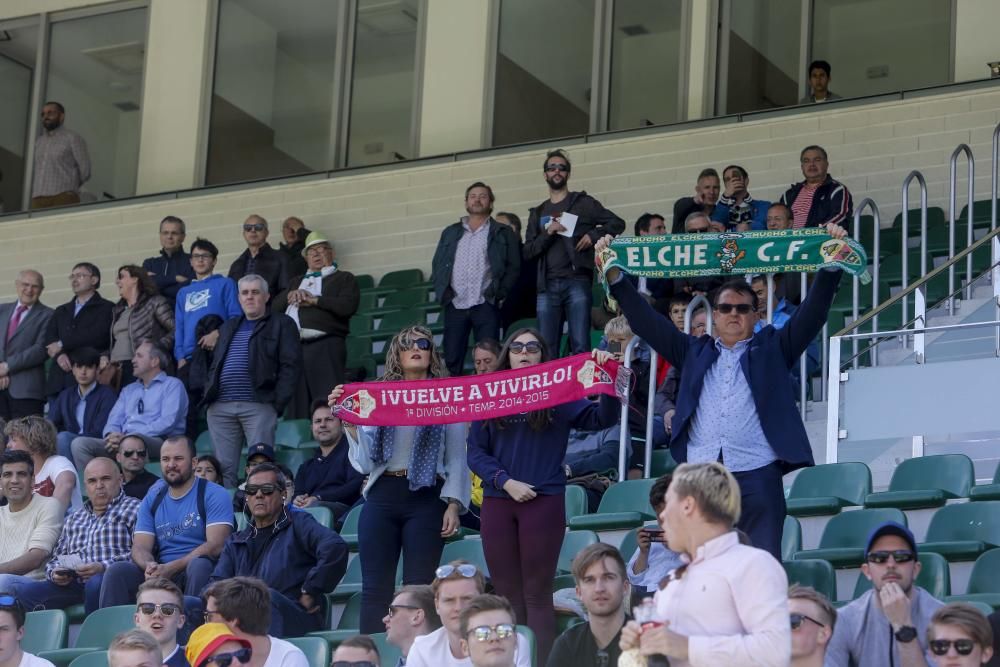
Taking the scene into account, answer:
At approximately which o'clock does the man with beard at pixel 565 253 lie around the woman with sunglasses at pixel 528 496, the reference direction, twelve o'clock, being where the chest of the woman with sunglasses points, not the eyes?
The man with beard is roughly at 6 o'clock from the woman with sunglasses.

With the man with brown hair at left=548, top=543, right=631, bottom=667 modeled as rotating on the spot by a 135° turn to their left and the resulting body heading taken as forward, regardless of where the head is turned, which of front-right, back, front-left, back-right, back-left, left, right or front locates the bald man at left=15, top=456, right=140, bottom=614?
left

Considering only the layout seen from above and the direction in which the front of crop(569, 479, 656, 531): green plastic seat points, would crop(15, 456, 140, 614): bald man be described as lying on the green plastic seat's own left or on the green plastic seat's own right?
on the green plastic seat's own right

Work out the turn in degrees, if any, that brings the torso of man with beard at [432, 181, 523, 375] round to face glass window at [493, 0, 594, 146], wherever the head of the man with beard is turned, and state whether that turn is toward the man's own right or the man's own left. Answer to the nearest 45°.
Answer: approximately 180°

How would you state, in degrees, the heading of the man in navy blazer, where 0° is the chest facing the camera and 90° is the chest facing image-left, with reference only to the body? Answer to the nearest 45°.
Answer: approximately 0°

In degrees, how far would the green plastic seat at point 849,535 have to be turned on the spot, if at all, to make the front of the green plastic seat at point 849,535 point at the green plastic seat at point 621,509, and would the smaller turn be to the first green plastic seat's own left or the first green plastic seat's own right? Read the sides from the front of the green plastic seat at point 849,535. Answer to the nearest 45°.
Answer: approximately 90° to the first green plastic seat's own right
